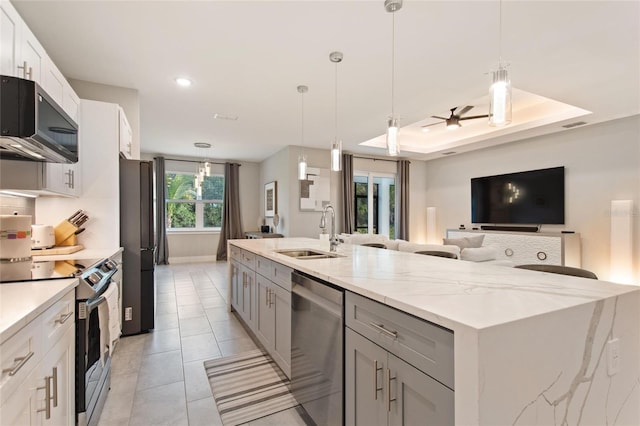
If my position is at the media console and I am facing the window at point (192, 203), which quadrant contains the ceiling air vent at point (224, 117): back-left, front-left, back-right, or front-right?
front-left

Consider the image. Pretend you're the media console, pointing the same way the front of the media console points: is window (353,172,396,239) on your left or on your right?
on your right

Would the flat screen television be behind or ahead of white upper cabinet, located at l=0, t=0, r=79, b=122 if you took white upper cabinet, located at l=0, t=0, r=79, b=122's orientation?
ahead

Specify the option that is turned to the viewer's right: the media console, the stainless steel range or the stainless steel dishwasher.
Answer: the stainless steel range

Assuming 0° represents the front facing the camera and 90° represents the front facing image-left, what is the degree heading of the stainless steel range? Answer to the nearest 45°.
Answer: approximately 270°

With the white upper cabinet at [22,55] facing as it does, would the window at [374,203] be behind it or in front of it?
in front

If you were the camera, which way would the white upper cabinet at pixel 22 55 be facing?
facing to the right of the viewer

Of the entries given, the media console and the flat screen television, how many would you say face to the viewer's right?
0

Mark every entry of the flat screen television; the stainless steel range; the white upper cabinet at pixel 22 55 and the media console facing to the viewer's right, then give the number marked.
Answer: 2

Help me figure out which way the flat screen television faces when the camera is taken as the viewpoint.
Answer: facing the viewer and to the left of the viewer

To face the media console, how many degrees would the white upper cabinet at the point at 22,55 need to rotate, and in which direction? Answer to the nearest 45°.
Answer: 0° — it already faces it
